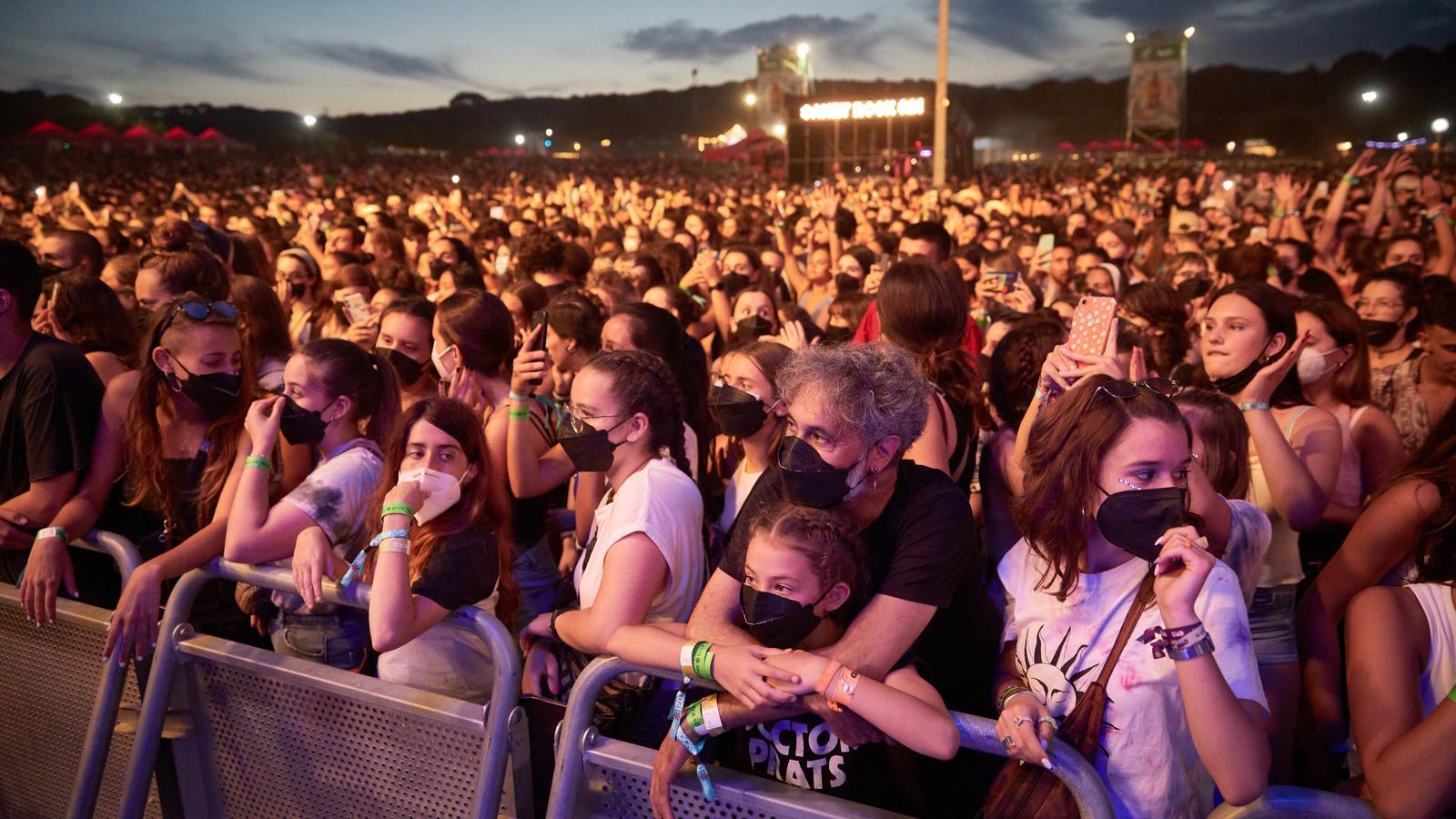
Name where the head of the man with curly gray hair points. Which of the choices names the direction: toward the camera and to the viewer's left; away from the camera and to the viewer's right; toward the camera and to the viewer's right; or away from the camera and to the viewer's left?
toward the camera and to the viewer's left

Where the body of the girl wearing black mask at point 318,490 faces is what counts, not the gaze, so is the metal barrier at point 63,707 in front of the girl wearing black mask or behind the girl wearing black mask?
in front

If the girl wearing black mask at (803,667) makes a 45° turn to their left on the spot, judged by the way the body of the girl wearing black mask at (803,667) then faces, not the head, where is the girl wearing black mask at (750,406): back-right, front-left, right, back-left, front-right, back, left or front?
back

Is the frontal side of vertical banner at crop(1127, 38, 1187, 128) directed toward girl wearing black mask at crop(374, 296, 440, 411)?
yes

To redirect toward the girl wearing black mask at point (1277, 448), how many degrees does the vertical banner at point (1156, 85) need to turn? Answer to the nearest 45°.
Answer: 0° — it already faces them

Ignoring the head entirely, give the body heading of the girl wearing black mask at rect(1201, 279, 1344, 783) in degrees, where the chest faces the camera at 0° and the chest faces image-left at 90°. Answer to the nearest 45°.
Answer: approximately 45°

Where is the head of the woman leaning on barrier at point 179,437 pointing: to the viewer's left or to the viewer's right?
to the viewer's right

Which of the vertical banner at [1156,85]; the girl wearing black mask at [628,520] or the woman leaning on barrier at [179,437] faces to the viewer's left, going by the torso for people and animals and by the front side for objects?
the girl wearing black mask

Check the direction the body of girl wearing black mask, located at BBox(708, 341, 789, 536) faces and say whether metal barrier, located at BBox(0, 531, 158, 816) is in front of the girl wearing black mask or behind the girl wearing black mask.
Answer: in front

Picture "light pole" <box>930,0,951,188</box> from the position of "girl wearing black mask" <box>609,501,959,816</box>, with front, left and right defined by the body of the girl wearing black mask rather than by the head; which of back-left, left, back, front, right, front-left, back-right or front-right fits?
back-right

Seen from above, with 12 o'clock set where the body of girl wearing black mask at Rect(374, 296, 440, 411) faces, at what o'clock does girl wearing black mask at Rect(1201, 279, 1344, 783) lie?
girl wearing black mask at Rect(1201, 279, 1344, 783) is roughly at 9 o'clock from girl wearing black mask at Rect(374, 296, 440, 411).

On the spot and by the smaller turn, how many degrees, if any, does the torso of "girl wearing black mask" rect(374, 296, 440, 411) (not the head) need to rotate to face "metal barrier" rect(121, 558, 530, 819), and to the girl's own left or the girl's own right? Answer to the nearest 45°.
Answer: approximately 45° to the girl's own left

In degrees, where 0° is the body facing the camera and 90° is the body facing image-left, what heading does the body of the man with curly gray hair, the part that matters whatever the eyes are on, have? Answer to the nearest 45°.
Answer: approximately 45°
